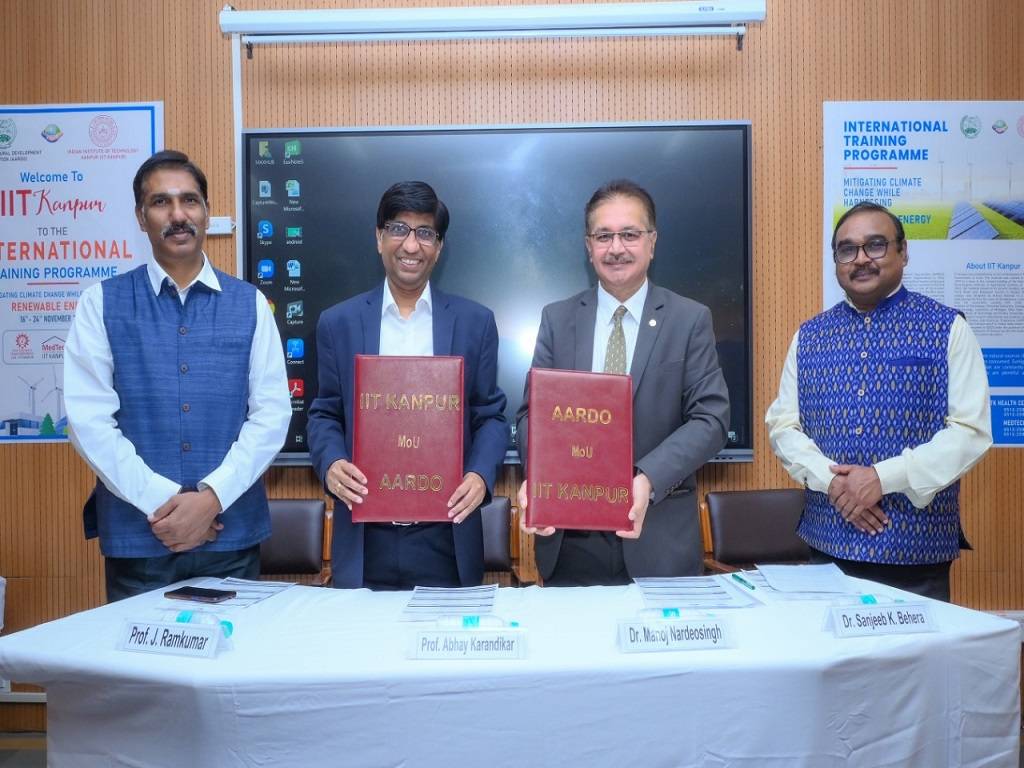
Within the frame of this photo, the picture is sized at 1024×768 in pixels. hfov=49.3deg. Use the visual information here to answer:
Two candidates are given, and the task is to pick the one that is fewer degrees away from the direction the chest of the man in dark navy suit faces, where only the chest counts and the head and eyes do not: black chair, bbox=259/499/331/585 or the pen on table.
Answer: the pen on table

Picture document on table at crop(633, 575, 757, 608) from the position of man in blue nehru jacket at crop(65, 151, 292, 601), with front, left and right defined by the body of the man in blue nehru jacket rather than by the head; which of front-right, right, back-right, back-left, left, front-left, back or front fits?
front-left

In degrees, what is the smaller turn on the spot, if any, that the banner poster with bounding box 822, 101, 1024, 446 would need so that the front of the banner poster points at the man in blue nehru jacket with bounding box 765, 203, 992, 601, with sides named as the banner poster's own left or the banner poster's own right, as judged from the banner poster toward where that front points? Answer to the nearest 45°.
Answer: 0° — it already faces them

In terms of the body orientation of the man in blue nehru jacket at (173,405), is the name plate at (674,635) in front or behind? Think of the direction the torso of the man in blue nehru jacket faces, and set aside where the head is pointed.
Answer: in front

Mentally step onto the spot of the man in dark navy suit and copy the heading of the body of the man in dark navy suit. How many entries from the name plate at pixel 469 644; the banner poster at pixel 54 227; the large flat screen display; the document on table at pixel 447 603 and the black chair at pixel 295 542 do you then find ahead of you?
2

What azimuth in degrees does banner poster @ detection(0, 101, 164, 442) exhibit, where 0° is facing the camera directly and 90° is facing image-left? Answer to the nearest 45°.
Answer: approximately 0°

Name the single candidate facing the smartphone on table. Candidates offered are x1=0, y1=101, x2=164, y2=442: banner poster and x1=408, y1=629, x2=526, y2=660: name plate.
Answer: the banner poster
